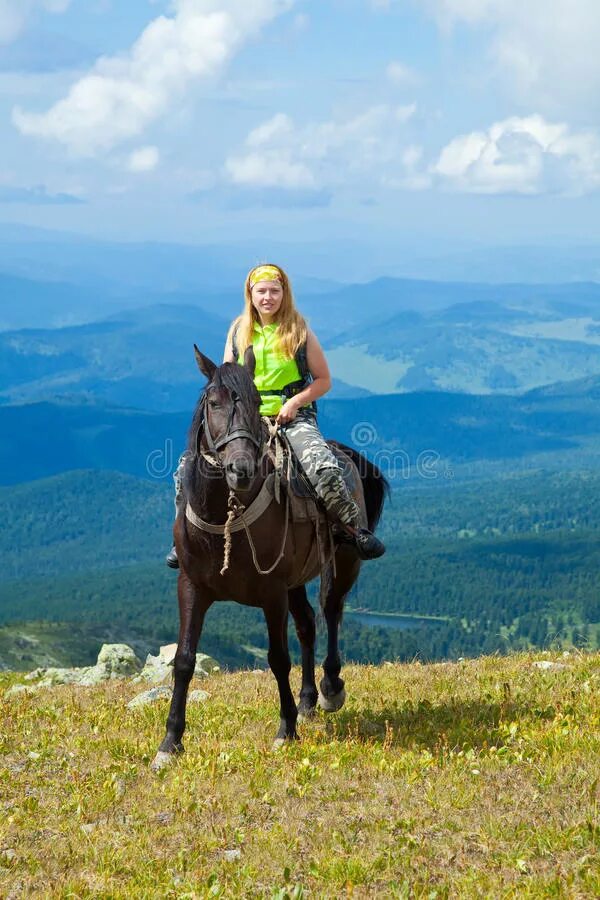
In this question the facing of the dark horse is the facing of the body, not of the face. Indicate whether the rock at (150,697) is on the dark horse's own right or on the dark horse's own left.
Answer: on the dark horse's own right

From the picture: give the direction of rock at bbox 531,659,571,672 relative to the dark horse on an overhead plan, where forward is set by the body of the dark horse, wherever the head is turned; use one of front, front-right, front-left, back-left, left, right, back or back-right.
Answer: back

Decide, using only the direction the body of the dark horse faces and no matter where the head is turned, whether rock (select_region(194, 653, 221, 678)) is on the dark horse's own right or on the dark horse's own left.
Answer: on the dark horse's own right

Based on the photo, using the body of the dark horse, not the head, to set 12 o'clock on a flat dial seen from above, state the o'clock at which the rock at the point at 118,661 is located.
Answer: The rock is roughly at 4 o'clock from the dark horse.

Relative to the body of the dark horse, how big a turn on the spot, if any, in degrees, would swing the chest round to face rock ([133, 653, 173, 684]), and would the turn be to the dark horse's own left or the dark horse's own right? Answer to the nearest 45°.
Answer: approximately 135° to the dark horse's own right

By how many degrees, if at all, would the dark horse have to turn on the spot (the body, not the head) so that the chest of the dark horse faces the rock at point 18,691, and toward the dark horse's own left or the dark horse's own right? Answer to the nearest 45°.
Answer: approximately 90° to the dark horse's own right

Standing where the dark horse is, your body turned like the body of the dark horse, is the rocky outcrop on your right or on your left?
on your right

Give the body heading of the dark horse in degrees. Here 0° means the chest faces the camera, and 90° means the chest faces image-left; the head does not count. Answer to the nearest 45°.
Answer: approximately 45°

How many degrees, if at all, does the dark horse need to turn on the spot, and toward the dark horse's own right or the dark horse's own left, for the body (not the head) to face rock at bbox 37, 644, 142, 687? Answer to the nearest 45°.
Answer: approximately 135° to the dark horse's own right
